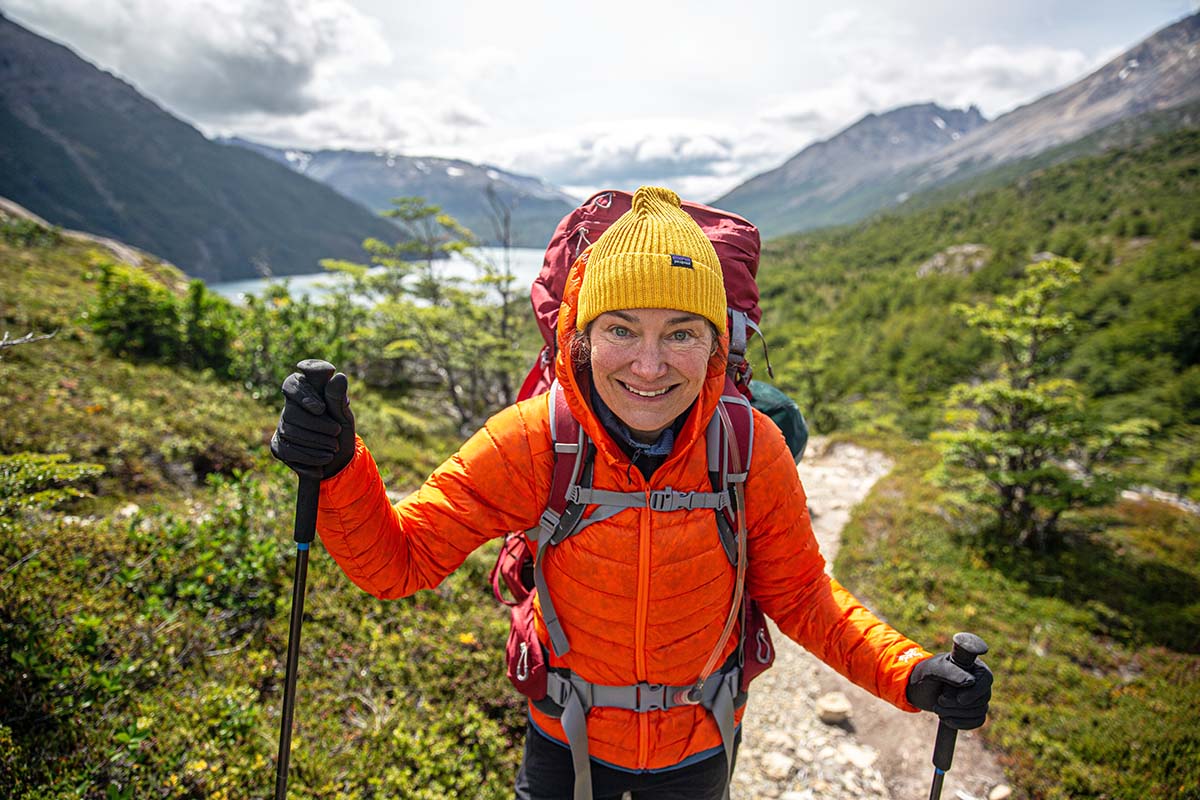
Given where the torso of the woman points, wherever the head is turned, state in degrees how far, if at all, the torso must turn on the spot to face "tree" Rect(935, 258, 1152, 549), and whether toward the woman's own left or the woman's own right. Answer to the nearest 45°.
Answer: approximately 135° to the woman's own left

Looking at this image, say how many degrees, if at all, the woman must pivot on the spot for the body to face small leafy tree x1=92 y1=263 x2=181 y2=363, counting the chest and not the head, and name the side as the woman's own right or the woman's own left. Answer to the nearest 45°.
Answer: approximately 135° to the woman's own right

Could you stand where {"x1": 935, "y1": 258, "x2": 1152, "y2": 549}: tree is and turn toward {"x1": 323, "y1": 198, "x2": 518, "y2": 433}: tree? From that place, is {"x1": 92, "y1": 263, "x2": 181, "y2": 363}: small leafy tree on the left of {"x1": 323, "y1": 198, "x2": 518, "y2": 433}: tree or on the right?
left

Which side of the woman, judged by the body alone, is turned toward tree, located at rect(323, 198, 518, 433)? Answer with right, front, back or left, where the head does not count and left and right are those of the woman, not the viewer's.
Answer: back

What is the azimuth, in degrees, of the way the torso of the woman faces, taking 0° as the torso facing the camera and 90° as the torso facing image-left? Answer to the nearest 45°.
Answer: approximately 0°
